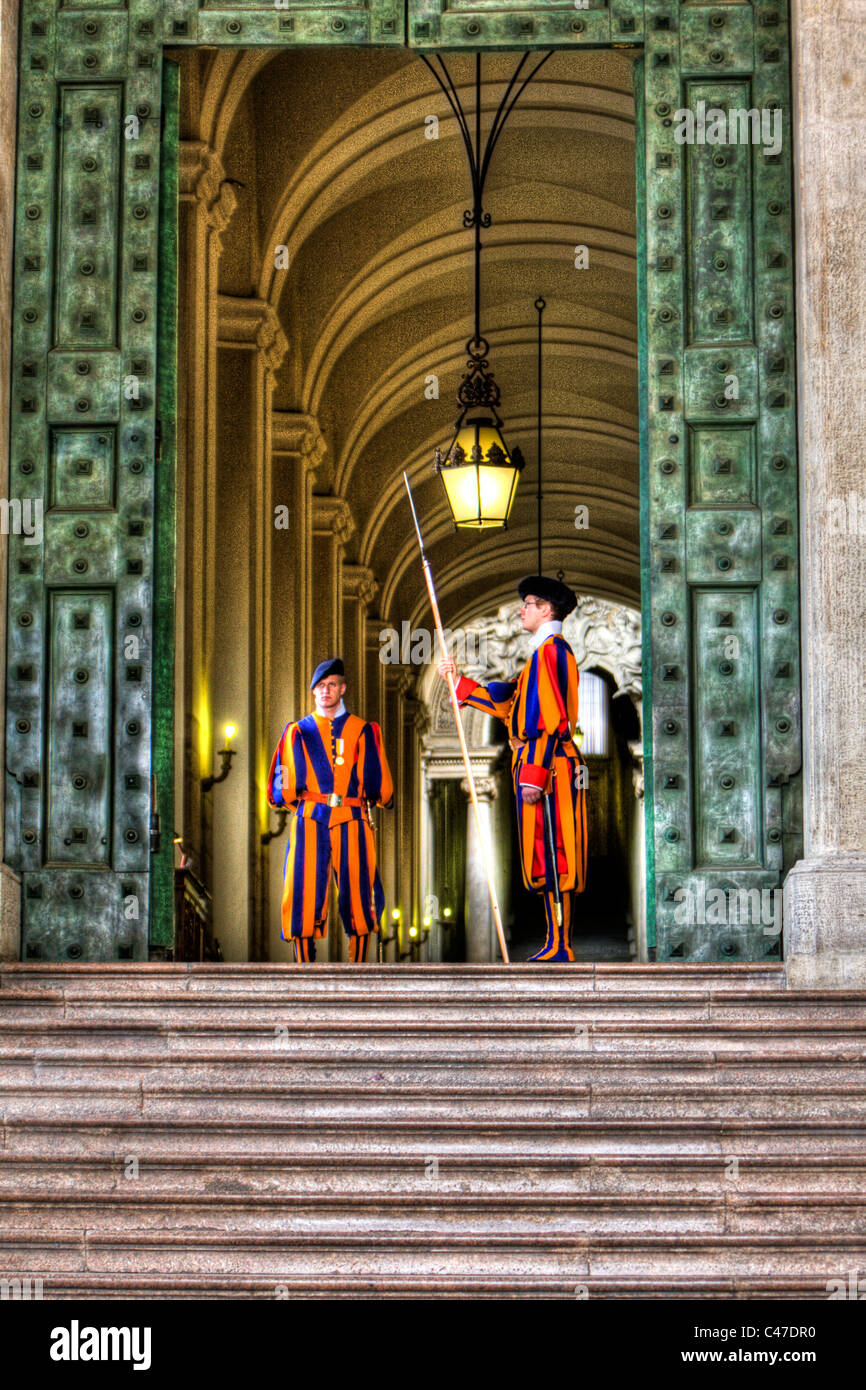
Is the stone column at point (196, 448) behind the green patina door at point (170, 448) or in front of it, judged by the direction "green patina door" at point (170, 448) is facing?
behind

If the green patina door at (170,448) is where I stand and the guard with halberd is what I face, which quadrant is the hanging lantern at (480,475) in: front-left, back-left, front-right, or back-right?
front-left

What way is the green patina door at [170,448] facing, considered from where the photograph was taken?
facing the viewer

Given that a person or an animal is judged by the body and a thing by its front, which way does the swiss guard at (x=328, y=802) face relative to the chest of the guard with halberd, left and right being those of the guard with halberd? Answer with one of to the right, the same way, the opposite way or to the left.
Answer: to the left

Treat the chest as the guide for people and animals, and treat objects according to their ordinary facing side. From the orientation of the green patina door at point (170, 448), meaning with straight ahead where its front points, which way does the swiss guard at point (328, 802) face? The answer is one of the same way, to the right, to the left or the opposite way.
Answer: the same way

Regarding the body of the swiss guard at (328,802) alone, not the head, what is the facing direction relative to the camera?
toward the camera

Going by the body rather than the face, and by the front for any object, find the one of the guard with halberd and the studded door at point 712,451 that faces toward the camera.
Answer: the studded door

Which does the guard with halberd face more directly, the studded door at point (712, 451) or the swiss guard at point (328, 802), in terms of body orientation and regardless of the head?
the swiss guard

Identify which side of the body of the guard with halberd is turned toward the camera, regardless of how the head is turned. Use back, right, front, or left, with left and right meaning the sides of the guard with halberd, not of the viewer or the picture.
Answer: left

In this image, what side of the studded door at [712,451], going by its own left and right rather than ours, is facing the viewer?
front

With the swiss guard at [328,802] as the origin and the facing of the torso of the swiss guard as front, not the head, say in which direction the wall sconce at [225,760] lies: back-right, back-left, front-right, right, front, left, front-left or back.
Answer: back

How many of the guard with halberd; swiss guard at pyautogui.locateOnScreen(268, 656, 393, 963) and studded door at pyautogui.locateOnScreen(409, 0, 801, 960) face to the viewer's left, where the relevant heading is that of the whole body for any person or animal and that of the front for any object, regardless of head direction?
1

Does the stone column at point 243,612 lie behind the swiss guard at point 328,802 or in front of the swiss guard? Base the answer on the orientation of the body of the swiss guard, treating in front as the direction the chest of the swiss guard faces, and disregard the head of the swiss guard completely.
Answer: behind

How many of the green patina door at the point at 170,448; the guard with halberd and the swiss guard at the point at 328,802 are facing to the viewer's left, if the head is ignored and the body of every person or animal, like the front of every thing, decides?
1

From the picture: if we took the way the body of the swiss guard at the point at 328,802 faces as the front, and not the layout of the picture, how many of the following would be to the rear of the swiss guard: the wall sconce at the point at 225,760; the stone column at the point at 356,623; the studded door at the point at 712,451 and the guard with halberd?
2

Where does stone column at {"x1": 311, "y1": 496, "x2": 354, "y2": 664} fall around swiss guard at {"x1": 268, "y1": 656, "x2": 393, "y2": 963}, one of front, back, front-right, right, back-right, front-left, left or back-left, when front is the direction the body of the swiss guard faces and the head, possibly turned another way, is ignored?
back

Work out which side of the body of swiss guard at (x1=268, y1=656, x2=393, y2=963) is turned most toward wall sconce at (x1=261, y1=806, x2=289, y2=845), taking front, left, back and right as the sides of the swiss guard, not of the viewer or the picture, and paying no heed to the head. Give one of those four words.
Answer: back
